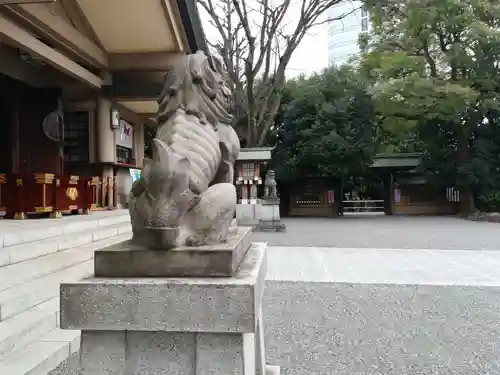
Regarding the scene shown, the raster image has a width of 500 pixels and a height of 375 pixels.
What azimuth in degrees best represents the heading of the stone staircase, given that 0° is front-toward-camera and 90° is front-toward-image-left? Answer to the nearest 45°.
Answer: approximately 315°

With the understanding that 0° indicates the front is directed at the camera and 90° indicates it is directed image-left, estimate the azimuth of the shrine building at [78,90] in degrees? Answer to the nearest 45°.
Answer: approximately 315°

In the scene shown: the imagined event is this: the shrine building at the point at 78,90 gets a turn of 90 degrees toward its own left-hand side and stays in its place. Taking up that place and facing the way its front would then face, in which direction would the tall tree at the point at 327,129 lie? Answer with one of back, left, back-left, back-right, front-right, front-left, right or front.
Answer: front

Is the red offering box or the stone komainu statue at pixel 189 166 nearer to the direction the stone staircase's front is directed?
the stone komainu statue

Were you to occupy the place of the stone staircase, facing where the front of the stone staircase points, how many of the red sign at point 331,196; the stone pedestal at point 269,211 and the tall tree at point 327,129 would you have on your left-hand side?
3

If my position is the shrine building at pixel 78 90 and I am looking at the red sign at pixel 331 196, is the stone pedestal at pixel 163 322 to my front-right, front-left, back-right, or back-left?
back-right

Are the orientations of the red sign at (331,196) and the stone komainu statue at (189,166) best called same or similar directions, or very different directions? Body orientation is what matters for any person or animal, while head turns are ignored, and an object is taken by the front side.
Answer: very different directions

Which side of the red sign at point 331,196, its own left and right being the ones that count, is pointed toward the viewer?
front

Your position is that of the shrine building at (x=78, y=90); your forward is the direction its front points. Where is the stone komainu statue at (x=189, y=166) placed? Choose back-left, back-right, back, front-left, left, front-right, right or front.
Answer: front-right

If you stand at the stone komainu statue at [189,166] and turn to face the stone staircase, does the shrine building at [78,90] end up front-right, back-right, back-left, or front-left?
front-right

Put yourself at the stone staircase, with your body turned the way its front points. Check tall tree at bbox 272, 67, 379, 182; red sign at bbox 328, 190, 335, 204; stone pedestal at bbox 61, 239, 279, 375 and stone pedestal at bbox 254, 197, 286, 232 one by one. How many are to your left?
3

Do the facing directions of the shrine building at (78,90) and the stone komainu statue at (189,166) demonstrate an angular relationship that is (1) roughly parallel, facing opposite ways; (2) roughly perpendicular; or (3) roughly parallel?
roughly perpendicular

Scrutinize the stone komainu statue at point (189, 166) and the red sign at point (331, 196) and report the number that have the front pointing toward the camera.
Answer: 1

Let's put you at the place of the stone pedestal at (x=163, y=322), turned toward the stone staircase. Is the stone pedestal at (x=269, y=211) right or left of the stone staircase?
right

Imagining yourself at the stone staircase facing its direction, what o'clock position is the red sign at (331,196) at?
The red sign is roughly at 9 o'clock from the stone staircase.
